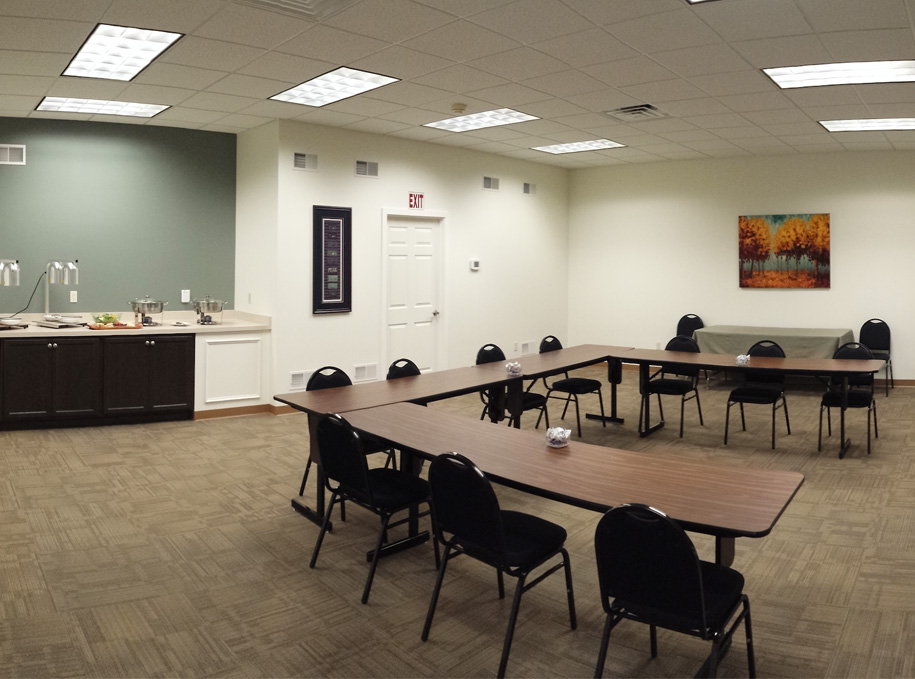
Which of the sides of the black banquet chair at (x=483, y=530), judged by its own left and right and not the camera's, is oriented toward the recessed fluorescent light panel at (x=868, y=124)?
front

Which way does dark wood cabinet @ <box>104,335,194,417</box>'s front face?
toward the camera

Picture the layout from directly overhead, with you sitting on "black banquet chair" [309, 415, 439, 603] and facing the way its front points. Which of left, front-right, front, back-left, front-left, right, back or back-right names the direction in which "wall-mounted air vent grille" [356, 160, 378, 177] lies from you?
front-left

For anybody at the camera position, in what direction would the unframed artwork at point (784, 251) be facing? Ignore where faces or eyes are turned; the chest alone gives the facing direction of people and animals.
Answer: facing the viewer

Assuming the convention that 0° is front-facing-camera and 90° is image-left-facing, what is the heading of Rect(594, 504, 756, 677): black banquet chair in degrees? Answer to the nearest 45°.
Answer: approximately 225°

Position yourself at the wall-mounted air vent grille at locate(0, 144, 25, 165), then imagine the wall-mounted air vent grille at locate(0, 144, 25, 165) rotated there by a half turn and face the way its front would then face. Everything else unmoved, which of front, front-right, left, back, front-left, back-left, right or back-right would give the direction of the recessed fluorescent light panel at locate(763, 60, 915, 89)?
back-right

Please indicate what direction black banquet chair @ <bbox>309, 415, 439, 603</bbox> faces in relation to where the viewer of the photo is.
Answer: facing away from the viewer and to the right of the viewer

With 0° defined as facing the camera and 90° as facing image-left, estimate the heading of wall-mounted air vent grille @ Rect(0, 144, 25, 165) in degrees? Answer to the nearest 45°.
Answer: approximately 0°

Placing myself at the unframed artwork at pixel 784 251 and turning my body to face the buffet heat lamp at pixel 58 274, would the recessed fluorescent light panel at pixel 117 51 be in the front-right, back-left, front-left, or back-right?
front-left

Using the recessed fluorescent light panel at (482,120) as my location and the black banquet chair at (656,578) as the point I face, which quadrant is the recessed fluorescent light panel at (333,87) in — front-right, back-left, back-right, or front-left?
front-right

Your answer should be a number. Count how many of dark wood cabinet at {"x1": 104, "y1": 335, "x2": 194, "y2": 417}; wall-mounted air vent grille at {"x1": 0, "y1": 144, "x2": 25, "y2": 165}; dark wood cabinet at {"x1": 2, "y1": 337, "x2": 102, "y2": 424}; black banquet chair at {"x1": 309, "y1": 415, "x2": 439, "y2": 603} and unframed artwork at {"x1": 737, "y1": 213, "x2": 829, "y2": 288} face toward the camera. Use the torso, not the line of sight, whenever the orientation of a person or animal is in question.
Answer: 4

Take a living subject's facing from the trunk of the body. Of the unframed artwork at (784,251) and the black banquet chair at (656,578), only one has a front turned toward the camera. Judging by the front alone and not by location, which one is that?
the unframed artwork

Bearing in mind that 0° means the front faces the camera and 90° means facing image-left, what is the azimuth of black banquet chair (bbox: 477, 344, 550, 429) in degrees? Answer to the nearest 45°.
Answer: approximately 315°

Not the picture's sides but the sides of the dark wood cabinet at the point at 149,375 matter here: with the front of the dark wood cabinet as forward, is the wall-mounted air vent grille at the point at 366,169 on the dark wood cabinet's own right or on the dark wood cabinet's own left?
on the dark wood cabinet's own left
